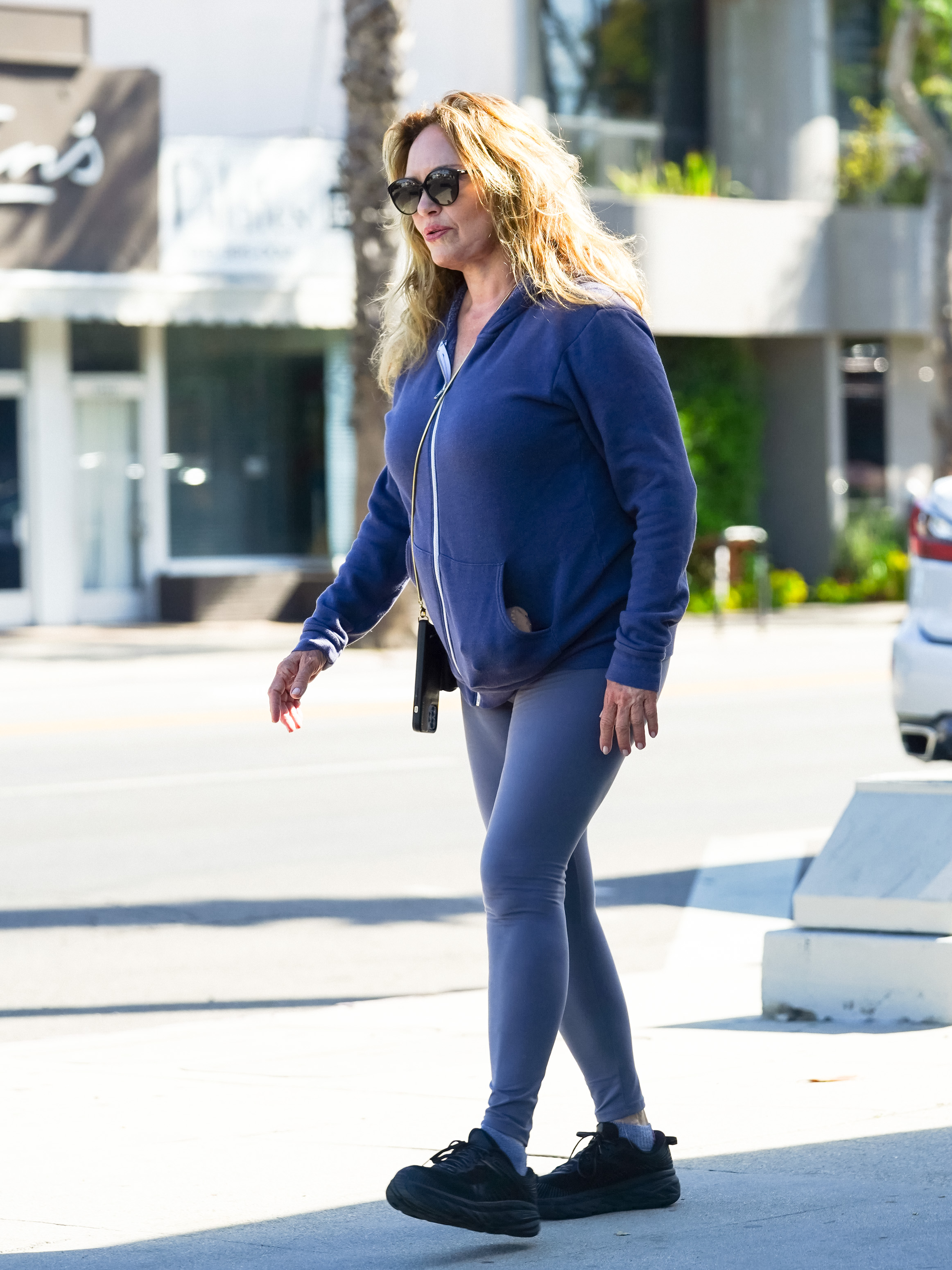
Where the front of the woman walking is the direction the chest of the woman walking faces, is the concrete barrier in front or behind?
behind

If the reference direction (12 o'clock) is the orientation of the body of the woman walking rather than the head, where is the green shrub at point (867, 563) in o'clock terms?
The green shrub is roughly at 5 o'clock from the woman walking.

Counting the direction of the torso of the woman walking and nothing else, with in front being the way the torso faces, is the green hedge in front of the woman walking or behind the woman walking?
behind

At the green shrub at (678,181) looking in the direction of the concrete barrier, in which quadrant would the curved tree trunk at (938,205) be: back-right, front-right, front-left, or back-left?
front-left

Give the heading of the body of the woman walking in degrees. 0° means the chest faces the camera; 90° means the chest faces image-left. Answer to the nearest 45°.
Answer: approximately 45°

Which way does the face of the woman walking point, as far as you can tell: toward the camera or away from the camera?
toward the camera

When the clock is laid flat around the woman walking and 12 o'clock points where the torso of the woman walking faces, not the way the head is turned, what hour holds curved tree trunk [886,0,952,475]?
The curved tree trunk is roughly at 5 o'clock from the woman walking.

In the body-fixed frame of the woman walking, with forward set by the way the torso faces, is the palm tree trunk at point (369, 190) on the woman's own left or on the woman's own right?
on the woman's own right

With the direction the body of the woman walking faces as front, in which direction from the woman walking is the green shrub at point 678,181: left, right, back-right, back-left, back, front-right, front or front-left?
back-right
